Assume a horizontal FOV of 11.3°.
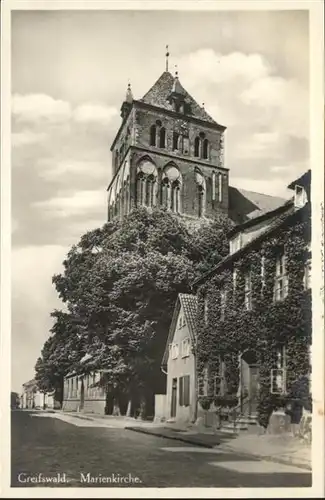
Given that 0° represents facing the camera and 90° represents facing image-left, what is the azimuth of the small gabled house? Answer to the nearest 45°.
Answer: approximately 45°
